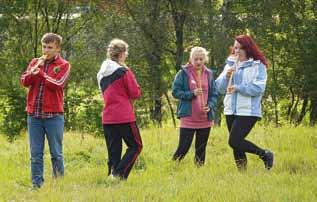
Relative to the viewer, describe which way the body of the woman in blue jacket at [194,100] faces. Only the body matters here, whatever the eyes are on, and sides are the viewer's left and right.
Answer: facing the viewer

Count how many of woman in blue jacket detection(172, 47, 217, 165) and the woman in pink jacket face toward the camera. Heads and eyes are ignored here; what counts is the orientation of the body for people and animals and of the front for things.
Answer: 1

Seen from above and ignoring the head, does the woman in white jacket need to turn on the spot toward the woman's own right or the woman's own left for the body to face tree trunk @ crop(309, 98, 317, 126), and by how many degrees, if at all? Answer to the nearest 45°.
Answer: approximately 135° to the woman's own right

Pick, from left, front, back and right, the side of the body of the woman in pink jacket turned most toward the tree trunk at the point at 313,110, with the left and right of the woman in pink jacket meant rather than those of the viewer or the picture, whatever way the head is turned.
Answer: front

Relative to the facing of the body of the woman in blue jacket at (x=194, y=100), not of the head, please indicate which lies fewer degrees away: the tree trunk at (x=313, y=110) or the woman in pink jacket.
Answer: the woman in pink jacket

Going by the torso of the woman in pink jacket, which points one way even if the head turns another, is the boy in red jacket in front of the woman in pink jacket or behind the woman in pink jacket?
behind

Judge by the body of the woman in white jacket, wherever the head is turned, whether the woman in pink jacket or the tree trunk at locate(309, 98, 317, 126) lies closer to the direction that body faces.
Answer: the woman in pink jacket

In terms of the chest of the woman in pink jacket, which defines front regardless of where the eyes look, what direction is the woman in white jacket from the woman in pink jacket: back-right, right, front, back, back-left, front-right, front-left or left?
front-right

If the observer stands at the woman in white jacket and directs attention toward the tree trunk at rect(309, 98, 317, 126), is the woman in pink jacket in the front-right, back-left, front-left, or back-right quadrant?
back-left

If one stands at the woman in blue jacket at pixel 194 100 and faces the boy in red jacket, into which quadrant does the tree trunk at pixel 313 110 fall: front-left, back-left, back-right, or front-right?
back-right

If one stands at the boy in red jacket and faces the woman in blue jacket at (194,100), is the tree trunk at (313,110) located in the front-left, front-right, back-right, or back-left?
front-left

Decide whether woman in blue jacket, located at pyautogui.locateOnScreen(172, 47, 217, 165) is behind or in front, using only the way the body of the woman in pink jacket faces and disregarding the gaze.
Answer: in front

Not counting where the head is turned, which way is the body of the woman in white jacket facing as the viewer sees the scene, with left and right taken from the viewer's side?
facing the viewer and to the left of the viewer
